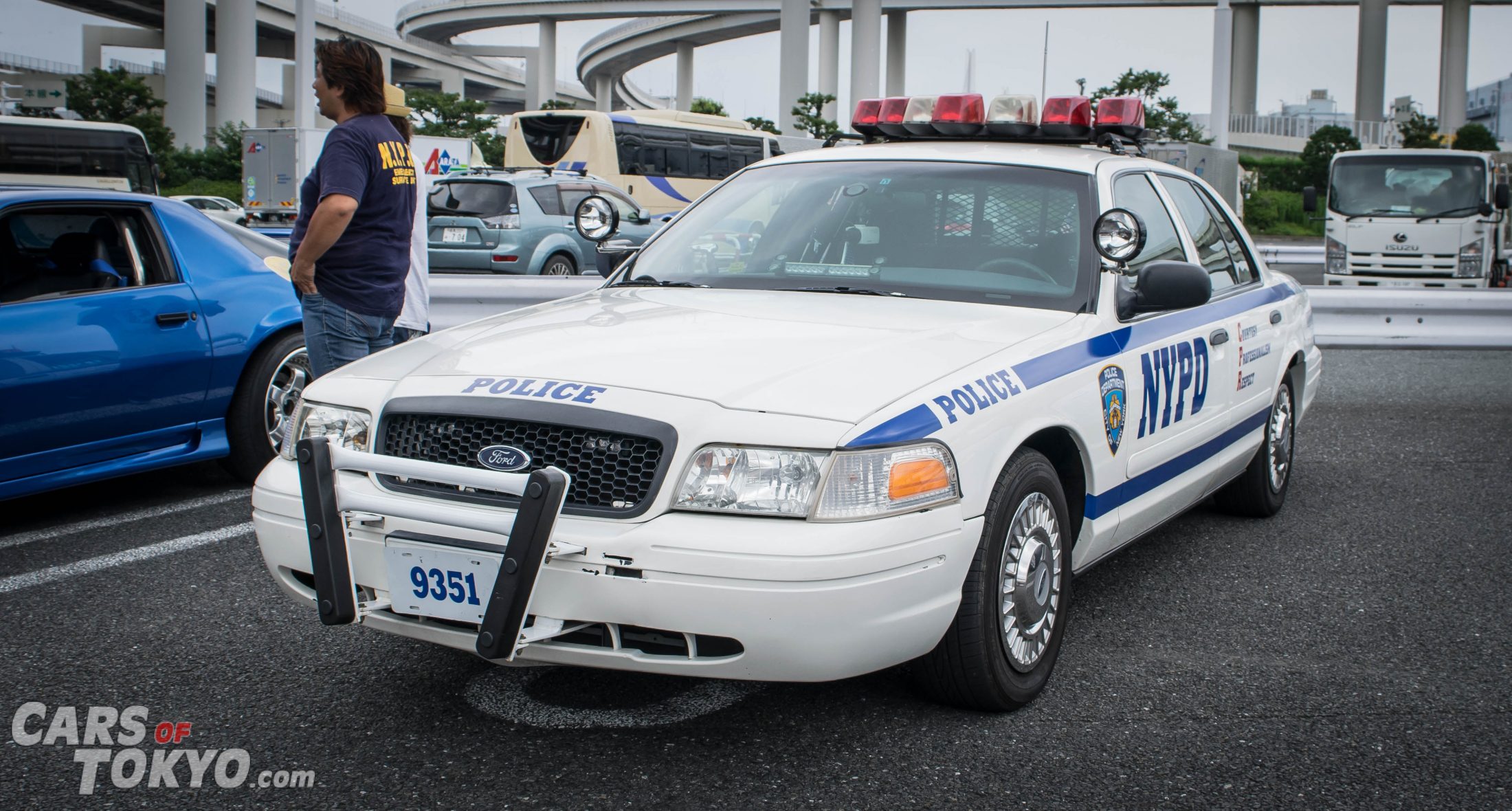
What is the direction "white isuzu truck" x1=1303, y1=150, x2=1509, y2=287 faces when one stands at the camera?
facing the viewer

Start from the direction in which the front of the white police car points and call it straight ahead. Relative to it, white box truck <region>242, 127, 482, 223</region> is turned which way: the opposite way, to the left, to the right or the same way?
the opposite way

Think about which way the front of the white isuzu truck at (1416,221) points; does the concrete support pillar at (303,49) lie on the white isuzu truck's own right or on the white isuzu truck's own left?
on the white isuzu truck's own right

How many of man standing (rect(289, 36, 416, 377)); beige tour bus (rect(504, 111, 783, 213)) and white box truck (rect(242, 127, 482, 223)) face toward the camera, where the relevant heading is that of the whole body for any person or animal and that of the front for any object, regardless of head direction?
0

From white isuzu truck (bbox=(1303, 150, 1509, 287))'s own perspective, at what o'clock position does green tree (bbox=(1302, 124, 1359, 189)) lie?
The green tree is roughly at 6 o'clock from the white isuzu truck.

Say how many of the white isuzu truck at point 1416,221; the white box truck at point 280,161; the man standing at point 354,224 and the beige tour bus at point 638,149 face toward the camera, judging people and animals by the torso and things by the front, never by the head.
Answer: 1

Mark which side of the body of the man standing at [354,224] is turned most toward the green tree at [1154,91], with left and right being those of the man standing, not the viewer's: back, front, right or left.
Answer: right

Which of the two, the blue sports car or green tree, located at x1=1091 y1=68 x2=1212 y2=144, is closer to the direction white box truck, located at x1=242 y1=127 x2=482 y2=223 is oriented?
the green tree

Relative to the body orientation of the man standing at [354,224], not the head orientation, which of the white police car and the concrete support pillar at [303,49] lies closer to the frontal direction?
the concrete support pillar

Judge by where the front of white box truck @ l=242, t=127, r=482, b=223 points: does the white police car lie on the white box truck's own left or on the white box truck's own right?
on the white box truck's own right

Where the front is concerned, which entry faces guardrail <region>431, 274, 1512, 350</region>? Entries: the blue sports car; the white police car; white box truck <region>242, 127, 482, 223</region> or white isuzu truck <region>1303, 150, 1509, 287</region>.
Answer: white isuzu truck <region>1303, 150, 1509, 287</region>

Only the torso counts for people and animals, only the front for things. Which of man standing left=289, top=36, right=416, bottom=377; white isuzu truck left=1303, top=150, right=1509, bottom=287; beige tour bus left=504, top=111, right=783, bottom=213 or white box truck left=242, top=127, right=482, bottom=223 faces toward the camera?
white isuzu truck left=1303, top=150, right=1509, bottom=287

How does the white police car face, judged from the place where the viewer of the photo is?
facing the viewer and to the left of the viewer
